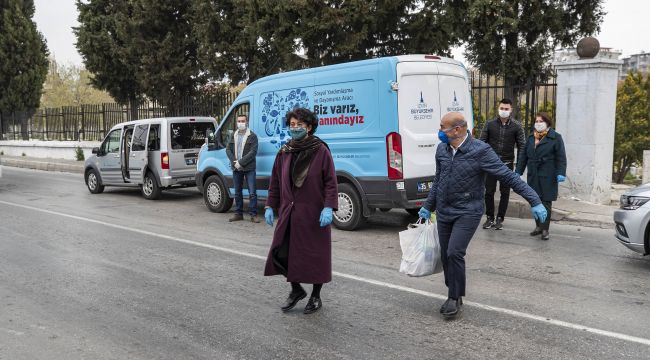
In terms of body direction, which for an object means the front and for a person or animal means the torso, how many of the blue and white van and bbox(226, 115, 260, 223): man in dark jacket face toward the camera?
1

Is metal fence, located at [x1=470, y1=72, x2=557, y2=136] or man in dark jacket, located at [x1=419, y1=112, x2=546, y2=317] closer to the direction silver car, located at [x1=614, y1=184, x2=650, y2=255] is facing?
the man in dark jacket

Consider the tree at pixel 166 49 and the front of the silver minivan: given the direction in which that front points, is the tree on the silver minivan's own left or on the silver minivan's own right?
on the silver minivan's own right

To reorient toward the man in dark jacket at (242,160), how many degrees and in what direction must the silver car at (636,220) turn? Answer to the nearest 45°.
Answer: approximately 45° to its right

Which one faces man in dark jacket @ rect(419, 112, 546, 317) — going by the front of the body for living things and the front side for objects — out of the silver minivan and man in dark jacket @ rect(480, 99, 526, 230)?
man in dark jacket @ rect(480, 99, 526, 230)

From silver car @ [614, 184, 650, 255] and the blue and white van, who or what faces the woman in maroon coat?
the silver car

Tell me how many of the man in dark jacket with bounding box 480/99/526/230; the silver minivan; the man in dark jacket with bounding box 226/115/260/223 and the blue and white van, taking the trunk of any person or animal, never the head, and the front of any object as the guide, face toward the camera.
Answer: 2

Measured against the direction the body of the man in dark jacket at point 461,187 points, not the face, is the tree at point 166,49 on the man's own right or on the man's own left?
on the man's own right

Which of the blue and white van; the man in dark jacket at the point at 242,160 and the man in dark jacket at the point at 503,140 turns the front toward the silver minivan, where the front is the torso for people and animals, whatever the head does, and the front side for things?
the blue and white van

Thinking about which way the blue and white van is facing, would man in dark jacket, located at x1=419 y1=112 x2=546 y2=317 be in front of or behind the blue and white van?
behind

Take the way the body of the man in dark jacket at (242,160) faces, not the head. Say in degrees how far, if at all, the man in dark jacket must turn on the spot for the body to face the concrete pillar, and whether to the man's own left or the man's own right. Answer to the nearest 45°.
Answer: approximately 90° to the man's own left
